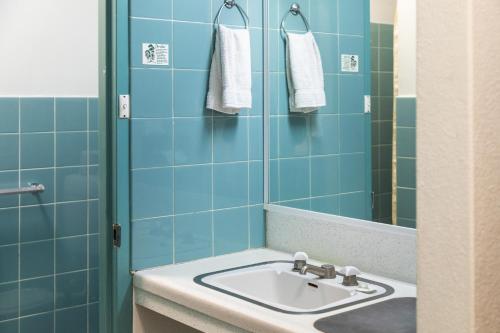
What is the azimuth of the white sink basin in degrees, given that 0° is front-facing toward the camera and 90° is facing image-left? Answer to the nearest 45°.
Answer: approximately 45°

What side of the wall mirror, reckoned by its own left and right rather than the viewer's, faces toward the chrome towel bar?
right

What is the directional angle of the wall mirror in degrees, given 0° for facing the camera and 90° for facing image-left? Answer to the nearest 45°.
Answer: approximately 45°

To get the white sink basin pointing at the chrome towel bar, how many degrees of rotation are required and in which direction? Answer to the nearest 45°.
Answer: approximately 90° to its right
